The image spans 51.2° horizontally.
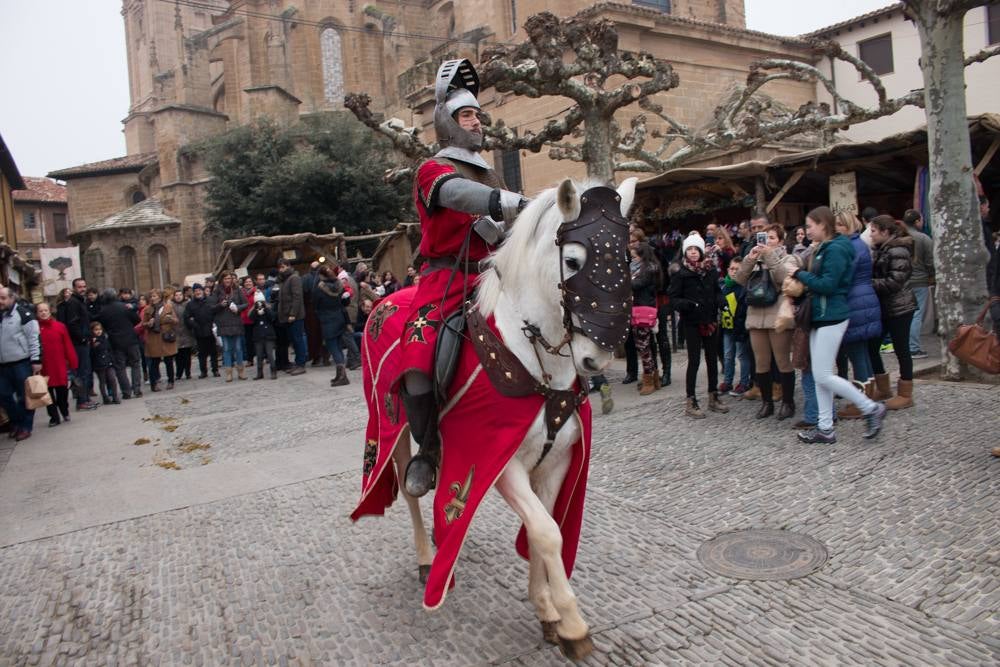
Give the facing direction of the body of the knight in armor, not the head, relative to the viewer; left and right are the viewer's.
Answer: facing the viewer and to the right of the viewer

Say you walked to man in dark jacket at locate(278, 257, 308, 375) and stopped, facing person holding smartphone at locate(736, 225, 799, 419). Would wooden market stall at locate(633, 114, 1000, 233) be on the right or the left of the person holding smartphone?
left

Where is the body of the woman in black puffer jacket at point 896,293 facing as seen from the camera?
to the viewer's left

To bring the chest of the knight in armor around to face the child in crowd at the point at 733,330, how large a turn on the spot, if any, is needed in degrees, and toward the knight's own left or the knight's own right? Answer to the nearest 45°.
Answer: approximately 90° to the knight's own left

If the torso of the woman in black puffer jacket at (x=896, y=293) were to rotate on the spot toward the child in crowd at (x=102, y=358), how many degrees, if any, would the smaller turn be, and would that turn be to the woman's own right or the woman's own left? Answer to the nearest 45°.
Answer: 0° — they already face them

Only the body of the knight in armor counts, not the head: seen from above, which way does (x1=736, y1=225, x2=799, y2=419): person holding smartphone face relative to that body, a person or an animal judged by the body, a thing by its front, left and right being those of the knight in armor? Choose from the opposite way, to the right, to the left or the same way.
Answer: to the right

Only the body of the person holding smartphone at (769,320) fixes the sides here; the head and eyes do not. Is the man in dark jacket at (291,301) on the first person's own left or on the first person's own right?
on the first person's own right

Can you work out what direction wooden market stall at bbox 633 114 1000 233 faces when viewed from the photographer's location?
facing the viewer and to the left of the viewer

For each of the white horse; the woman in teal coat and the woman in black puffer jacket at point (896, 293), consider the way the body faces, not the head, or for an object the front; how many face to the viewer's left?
2

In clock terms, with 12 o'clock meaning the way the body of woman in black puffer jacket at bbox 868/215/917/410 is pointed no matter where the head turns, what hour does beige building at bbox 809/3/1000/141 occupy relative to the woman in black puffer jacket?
The beige building is roughly at 3 o'clock from the woman in black puffer jacket.

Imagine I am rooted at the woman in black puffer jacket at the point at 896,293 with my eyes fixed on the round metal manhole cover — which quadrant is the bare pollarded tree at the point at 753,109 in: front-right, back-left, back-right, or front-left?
back-right

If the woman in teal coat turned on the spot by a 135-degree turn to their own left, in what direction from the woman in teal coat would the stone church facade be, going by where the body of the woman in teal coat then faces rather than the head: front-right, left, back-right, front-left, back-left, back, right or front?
back

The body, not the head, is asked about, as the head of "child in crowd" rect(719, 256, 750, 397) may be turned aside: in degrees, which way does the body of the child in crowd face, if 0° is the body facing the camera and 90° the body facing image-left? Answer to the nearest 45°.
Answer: approximately 45°

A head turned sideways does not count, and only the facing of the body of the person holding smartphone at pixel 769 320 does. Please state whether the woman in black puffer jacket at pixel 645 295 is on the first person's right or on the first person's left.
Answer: on the first person's right
